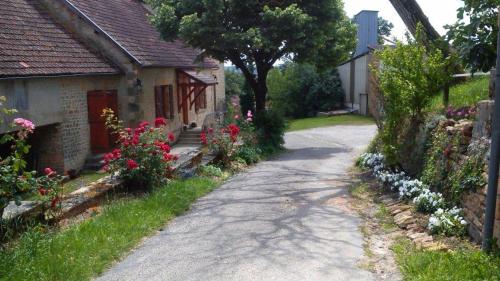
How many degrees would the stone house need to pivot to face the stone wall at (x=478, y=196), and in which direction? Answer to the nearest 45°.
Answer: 0° — it already faces it

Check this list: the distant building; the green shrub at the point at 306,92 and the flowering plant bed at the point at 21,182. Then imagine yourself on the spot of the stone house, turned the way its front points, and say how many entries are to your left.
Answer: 2

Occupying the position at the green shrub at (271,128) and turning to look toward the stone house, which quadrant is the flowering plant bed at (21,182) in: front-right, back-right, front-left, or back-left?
front-left

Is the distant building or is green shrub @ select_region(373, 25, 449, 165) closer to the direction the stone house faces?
the green shrub

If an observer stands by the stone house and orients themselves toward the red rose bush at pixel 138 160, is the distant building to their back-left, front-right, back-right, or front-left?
back-left

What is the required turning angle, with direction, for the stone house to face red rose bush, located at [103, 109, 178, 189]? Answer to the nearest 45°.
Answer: approximately 45° to its right

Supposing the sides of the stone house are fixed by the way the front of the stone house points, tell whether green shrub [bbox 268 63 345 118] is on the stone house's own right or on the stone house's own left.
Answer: on the stone house's own left

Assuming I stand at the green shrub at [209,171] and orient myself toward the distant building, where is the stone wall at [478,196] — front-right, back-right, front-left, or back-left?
back-right

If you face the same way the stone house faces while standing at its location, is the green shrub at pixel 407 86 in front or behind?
in front

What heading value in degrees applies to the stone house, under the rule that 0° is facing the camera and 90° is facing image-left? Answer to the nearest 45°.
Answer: approximately 315°

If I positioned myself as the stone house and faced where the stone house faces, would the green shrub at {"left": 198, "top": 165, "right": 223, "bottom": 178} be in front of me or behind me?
in front

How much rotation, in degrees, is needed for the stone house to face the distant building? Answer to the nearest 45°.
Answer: approximately 90° to its left
